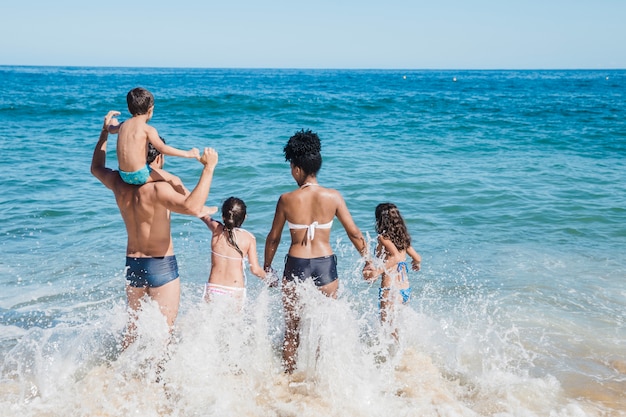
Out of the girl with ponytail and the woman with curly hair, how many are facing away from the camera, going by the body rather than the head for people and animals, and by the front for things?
2

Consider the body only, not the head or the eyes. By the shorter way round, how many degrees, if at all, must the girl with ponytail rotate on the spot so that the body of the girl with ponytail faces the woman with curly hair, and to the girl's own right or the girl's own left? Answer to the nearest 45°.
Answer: approximately 135° to the girl's own right

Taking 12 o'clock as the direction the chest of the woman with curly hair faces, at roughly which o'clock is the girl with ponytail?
The girl with ponytail is roughly at 10 o'clock from the woman with curly hair.

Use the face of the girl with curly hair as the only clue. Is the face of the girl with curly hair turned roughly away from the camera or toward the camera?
away from the camera

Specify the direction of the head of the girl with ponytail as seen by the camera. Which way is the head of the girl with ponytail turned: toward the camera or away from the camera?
away from the camera

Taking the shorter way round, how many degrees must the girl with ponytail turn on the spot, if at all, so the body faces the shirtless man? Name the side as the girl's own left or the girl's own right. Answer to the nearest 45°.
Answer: approximately 135° to the girl's own left

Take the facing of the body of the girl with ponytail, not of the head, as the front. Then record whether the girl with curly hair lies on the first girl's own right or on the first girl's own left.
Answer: on the first girl's own right

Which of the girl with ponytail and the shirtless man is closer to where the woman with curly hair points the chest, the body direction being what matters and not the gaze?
the girl with ponytail

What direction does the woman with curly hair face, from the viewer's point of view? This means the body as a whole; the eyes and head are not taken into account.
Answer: away from the camera

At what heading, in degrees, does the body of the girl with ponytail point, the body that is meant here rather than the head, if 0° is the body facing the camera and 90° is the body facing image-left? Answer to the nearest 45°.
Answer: approximately 180°
